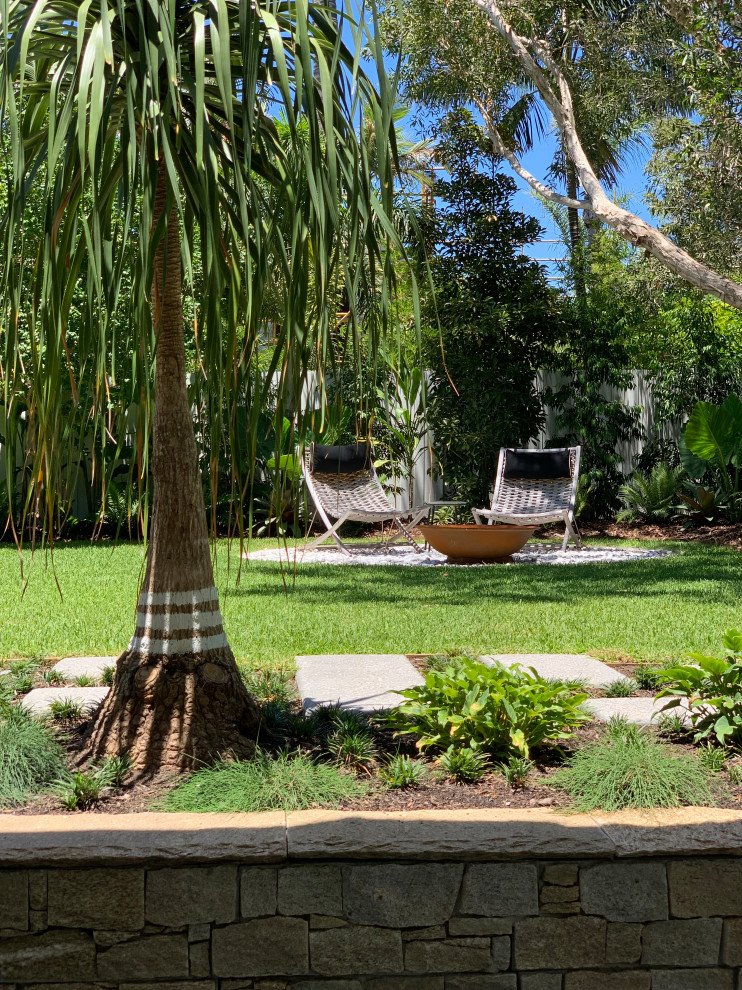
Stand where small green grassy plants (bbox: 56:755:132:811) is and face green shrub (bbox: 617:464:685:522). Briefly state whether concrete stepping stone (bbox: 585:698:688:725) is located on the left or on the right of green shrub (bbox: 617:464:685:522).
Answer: right

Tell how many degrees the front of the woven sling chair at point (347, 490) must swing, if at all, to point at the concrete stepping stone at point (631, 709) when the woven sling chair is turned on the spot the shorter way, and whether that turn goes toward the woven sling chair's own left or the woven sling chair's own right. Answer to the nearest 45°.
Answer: approximately 45° to the woven sling chair's own right

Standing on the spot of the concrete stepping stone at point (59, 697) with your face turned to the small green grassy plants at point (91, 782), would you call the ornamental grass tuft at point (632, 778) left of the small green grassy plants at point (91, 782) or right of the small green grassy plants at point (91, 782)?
left

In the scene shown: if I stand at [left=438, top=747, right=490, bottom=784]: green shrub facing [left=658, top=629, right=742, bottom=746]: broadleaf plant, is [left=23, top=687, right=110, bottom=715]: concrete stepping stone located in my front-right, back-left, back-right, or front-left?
back-left

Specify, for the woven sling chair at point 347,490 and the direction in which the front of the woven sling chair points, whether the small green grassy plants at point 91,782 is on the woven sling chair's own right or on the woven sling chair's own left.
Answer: on the woven sling chair's own right

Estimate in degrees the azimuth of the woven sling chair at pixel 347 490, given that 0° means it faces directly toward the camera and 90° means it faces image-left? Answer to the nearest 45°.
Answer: approximately 315°
